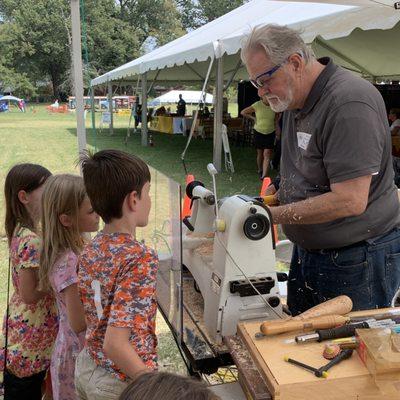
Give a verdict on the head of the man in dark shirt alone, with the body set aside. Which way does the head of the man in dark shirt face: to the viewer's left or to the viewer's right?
to the viewer's left

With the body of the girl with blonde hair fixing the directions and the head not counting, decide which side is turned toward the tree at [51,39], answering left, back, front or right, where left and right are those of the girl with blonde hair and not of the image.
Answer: left

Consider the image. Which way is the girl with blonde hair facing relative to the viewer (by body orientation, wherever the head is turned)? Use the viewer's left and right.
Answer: facing to the right of the viewer

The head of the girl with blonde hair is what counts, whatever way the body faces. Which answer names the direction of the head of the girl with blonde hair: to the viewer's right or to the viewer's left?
to the viewer's right

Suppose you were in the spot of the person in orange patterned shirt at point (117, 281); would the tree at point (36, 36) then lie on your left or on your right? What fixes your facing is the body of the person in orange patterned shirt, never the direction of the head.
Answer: on your left

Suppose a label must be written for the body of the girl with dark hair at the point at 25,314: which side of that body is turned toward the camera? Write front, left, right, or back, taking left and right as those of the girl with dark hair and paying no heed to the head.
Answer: right

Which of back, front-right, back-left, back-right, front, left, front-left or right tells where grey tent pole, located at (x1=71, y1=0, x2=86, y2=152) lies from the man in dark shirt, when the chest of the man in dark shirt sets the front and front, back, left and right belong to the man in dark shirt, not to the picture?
front-right

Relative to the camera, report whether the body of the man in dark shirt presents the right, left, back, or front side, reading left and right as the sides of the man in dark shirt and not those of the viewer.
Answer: left
